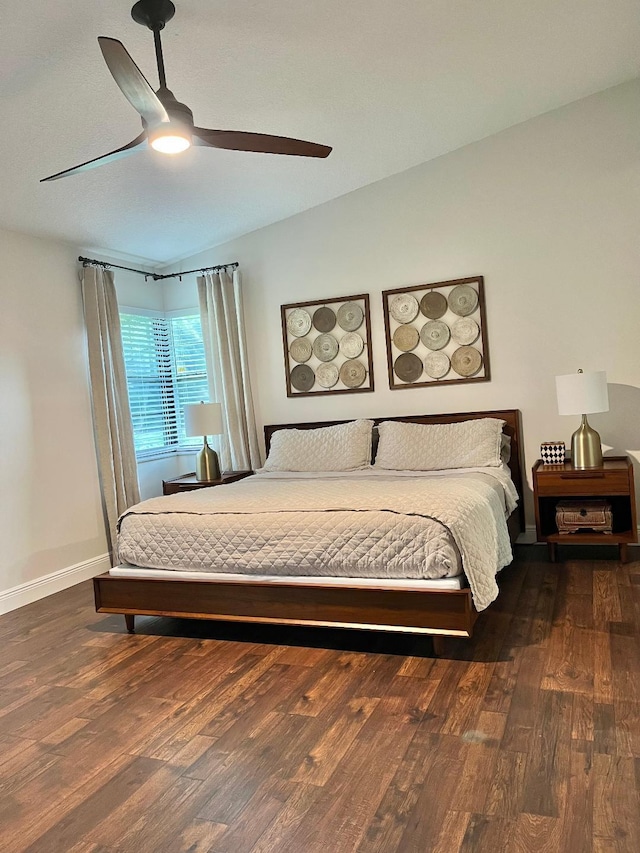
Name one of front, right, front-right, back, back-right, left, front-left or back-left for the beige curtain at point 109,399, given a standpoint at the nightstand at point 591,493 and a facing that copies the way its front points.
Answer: right

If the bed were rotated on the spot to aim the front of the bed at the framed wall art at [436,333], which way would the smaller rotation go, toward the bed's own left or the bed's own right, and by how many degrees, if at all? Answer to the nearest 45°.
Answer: approximately 180°

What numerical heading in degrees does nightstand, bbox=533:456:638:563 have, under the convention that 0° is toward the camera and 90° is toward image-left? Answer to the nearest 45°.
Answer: approximately 0°

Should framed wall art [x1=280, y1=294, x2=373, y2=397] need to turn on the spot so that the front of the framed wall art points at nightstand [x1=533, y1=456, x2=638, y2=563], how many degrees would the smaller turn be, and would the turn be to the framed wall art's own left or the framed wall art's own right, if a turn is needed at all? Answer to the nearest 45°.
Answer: approximately 45° to the framed wall art's own left

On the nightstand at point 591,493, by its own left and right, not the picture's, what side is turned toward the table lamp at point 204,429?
right

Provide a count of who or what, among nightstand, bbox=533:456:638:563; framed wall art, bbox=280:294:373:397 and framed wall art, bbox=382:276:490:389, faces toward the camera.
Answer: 3

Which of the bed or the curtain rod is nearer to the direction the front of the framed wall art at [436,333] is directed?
the bed

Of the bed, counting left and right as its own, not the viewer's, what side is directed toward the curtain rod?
right

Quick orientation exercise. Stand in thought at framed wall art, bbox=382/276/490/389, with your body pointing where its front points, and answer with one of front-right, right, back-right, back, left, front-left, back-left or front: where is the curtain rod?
right

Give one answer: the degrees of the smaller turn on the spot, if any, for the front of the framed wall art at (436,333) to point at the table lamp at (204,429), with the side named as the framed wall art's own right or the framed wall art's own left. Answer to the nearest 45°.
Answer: approximately 90° to the framed wall art's own right

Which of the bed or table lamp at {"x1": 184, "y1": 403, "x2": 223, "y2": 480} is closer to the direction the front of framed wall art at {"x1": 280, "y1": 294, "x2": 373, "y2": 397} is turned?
the bed

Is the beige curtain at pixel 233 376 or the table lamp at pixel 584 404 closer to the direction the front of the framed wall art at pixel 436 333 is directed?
the table lamp

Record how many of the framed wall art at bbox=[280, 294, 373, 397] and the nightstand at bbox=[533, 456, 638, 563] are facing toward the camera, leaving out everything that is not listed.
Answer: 2
